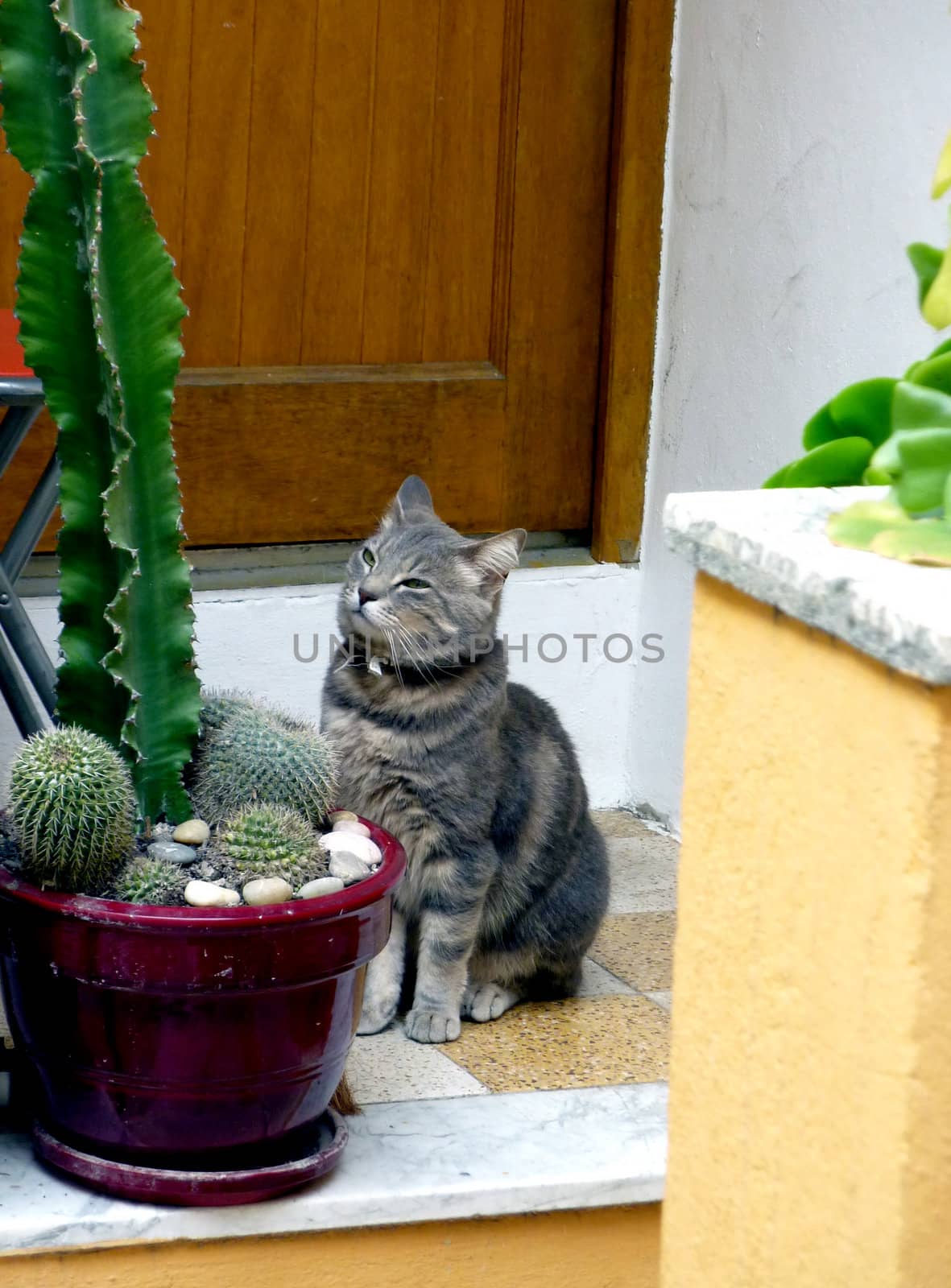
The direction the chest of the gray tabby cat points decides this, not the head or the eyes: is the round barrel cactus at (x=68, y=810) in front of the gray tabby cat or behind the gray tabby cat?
in front

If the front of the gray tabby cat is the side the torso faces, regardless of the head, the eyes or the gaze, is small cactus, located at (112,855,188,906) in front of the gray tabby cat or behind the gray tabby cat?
in front

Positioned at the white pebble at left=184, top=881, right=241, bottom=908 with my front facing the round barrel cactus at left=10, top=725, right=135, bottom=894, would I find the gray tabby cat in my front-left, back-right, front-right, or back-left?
back-right

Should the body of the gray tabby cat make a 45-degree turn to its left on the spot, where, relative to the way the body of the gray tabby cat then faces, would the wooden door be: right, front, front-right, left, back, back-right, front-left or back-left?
back

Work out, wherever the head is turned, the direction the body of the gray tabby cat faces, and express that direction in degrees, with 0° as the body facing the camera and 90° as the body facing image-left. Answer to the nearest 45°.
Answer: approximately 45°
